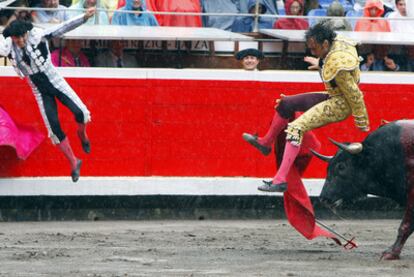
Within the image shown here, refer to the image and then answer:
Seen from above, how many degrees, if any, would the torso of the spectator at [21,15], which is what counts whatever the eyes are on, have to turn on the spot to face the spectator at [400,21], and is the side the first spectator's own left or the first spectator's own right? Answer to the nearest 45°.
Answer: approximately 90° to the first spectator's own left

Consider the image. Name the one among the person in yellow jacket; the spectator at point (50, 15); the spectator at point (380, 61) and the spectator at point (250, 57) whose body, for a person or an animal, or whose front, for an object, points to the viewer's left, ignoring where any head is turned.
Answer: the person in yellow jacket

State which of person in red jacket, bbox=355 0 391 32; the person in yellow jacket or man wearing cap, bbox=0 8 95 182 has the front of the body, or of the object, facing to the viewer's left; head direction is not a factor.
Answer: the person in yellow jacket

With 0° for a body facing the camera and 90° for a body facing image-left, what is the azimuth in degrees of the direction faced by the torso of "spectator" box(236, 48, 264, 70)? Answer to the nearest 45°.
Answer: approximately 0°

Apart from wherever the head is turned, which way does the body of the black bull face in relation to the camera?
to the viewer's left

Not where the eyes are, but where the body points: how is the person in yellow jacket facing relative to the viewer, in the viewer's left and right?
facing to the left of the viewer
